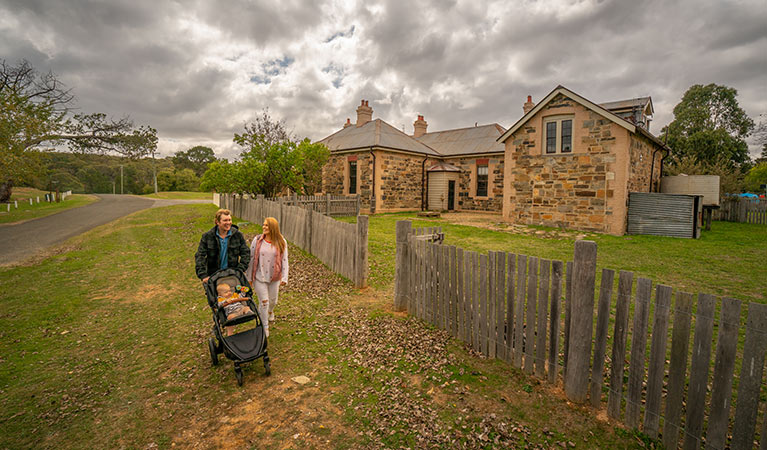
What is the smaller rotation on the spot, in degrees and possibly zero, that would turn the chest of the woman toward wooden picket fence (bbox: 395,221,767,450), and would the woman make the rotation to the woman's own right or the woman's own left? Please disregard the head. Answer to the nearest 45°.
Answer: approximately 45° to the woman's own left

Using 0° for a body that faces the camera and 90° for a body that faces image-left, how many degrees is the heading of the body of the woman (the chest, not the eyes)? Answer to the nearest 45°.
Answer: approximately 0°

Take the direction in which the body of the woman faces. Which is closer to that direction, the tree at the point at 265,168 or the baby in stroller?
the baby in stroller

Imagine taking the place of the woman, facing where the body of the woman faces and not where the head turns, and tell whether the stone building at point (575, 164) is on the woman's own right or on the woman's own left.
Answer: on the woman's own left

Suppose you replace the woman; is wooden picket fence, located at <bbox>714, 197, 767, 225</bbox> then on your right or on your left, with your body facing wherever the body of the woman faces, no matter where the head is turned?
on your left

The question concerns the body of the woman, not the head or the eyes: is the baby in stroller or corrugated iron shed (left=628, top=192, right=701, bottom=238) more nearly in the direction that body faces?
the baby in stroller

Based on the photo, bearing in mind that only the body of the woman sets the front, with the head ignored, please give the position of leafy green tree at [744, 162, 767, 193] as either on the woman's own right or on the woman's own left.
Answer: on the woman's own left
